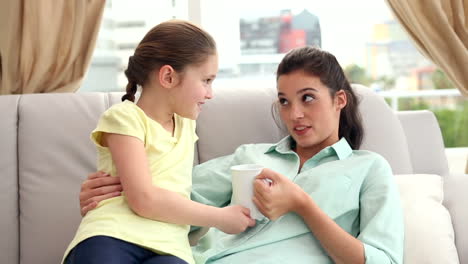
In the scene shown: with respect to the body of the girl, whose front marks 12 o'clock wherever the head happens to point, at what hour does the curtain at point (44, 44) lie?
The curtain is roughly at 7 o'clock from the girl.

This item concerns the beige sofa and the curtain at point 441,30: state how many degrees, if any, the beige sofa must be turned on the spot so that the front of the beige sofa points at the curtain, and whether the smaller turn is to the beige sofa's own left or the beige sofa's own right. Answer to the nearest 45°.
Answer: approximately 135° to the beige sofa's own left

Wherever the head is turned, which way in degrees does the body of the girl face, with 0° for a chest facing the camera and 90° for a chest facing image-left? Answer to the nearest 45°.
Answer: approximately 315°

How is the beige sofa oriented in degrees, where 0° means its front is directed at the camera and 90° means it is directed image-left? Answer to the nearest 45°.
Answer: approximately 0°

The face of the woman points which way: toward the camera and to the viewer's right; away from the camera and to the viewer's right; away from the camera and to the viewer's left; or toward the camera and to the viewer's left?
toward the camera and to the viewer's left

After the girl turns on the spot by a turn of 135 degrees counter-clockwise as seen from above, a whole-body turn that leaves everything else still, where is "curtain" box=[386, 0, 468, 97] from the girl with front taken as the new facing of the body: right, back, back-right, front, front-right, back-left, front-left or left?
front-right

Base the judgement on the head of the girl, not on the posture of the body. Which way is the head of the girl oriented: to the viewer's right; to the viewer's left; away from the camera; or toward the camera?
to the viewer's right

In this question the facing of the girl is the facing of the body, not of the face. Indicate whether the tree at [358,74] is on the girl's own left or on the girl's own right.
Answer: on the girl's own left

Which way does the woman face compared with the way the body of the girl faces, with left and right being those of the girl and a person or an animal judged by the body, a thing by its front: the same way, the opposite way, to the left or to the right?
to the right

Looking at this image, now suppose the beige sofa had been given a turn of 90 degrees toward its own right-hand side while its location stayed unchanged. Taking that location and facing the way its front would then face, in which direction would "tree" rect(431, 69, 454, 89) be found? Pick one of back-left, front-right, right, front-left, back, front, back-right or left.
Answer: back-right

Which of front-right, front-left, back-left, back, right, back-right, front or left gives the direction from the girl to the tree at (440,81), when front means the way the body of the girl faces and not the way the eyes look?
left
